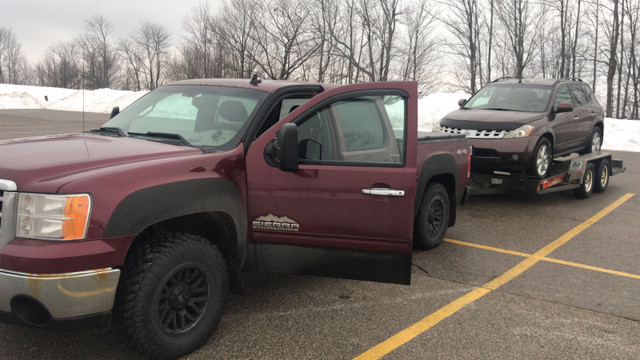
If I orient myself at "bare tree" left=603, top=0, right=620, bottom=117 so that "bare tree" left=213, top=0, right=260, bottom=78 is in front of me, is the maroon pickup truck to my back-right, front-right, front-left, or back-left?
front-left

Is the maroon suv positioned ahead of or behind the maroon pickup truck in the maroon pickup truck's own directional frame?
behind

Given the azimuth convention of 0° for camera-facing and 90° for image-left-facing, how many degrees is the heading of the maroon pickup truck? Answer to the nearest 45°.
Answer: approximately 45°

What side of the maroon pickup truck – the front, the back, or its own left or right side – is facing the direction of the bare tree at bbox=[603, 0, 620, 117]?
back

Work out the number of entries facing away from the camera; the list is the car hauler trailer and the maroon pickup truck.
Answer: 0

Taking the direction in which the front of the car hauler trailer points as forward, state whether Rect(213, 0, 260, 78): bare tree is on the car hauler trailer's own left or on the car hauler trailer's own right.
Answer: on the car hauler trailer's own right

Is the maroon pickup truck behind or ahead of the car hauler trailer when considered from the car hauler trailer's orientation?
ahead

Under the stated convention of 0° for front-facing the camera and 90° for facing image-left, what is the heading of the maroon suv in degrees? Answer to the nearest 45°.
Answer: approximately 45°

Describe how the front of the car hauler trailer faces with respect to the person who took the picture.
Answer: facing the viewer and to the left of the viewer

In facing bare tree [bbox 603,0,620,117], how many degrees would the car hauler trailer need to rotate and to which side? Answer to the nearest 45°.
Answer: approximately 135° to its right
